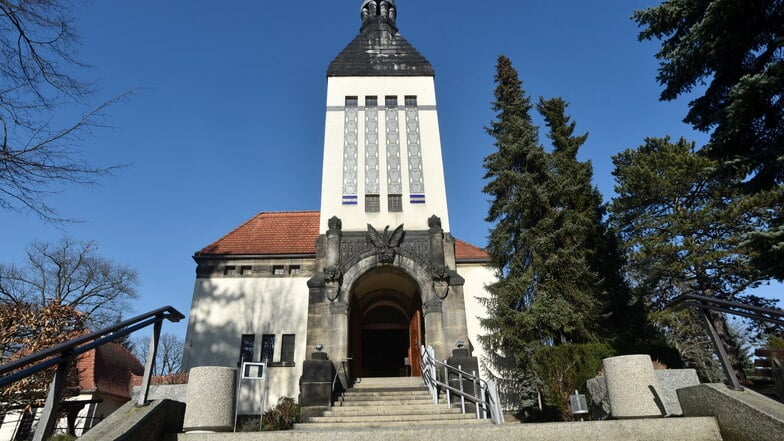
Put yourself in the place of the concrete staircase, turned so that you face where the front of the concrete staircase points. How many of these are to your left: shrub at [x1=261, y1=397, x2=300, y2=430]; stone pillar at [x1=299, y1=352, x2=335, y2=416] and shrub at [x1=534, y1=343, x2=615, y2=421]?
1

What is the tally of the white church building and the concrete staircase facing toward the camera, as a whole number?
2

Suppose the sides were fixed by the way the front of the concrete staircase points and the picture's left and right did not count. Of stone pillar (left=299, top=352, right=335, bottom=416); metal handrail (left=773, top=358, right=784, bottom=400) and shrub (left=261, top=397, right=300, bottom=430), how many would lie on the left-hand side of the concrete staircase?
1

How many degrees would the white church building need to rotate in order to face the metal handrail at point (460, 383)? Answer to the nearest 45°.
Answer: approximately 45° to its left

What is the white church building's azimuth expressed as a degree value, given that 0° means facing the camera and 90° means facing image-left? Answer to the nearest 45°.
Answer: approximately 0°

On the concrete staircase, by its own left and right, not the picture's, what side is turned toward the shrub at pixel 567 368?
left

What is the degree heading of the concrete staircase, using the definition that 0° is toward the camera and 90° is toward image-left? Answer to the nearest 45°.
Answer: approximately 0°
